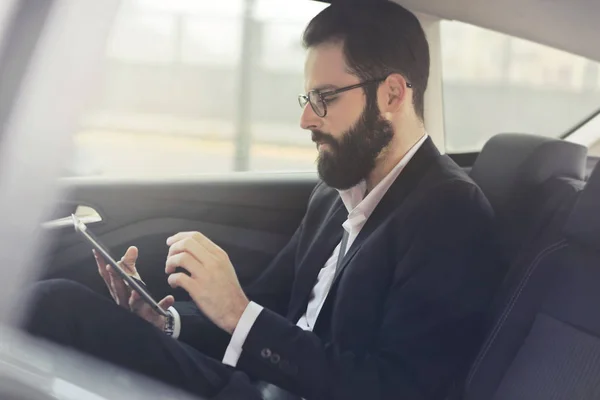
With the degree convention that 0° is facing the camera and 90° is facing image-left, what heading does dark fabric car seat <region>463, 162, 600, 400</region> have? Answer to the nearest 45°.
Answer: approximately 45°
